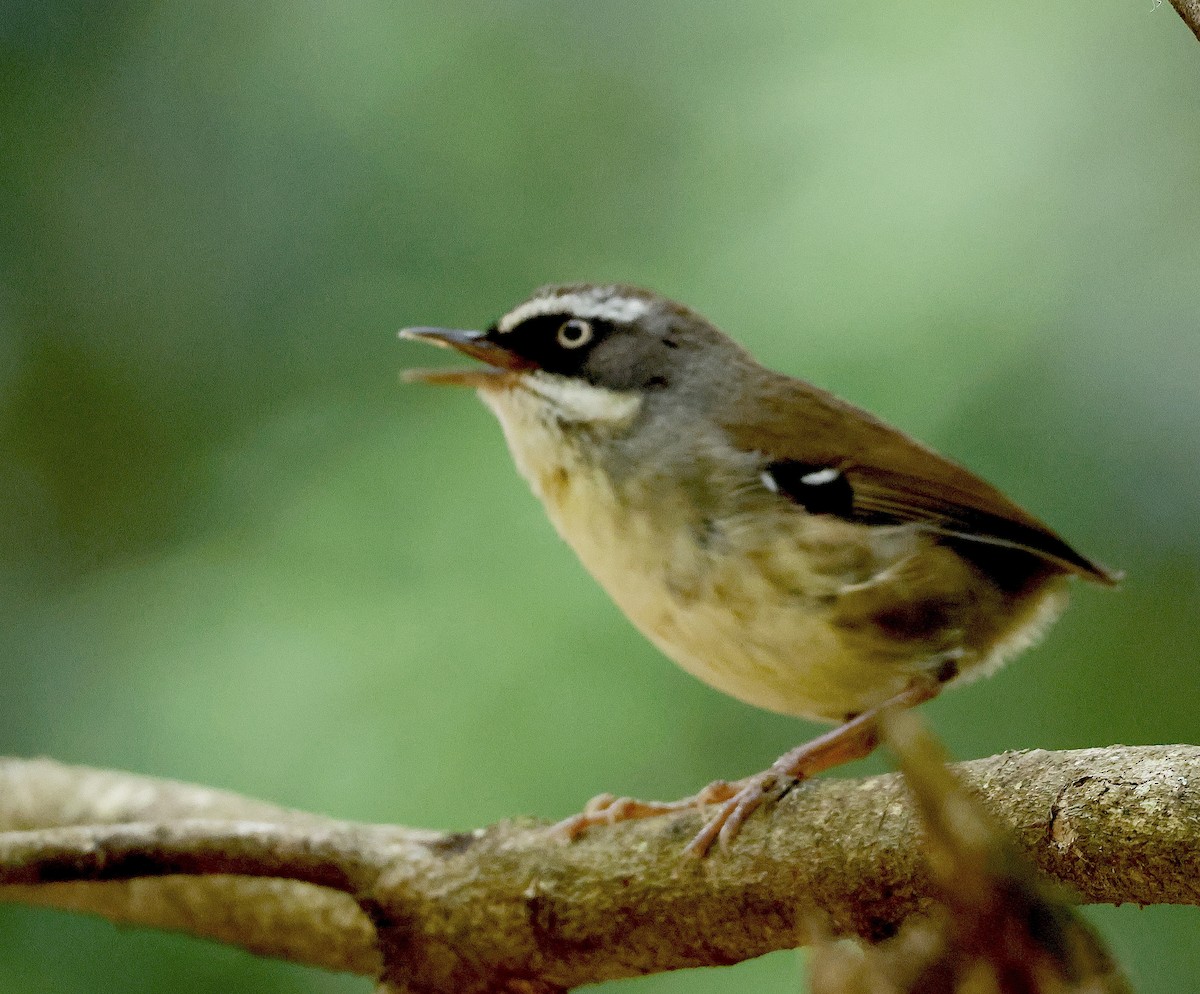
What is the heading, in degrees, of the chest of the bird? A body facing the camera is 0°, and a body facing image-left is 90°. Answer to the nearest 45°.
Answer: approximately 90°
